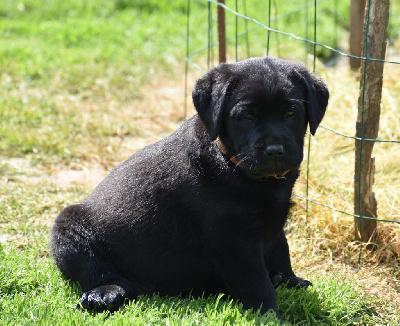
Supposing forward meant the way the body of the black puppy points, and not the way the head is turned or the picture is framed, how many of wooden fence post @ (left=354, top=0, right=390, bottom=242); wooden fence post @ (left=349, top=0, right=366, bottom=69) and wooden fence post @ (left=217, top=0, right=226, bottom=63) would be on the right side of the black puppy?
0

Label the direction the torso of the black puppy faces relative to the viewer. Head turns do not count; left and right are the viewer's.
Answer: facing the viewer and to the right of the viewer

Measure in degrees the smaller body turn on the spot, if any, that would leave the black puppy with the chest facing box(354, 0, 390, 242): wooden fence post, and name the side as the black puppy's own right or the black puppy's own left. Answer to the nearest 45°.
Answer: approximately 90° to the black puppy's own left

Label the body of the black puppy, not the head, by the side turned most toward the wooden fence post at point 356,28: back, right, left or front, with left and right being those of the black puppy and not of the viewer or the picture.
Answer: left

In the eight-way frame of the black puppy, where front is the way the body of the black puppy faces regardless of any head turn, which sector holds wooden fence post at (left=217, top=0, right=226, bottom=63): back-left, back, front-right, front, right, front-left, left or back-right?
back-left

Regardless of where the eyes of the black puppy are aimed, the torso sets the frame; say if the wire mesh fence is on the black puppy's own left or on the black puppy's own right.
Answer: on the black puppy's own left
